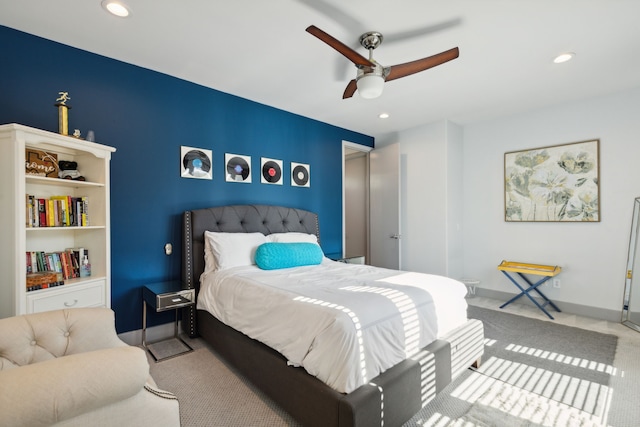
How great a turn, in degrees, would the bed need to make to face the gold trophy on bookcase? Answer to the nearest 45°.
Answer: approximately 135° to its right

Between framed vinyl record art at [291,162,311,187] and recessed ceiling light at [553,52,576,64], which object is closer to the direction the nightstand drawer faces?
the recessed ceiling light

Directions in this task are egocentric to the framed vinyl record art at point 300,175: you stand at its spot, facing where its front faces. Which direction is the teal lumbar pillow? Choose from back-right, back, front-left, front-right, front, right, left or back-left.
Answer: front-right

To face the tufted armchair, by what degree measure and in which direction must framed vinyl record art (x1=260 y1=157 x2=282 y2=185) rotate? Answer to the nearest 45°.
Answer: approximately 45° to its right

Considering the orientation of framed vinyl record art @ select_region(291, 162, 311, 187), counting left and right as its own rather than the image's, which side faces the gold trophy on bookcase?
right
